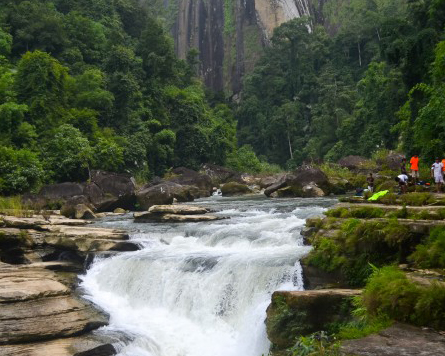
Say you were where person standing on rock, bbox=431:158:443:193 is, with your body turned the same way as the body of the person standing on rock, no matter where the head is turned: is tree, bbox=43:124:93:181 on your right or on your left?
on your right

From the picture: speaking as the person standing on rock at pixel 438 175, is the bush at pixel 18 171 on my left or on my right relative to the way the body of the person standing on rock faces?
on my right

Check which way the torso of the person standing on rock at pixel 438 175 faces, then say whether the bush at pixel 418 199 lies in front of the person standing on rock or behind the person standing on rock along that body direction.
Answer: in front

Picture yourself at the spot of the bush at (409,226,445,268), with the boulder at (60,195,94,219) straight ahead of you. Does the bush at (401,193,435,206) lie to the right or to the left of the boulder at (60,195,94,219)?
right

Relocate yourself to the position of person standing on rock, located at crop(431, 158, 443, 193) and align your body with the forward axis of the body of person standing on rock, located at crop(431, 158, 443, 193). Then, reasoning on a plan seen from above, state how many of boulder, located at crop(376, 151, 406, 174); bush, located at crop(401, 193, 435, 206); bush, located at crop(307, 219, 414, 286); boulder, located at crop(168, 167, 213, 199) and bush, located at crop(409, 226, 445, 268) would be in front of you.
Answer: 3
